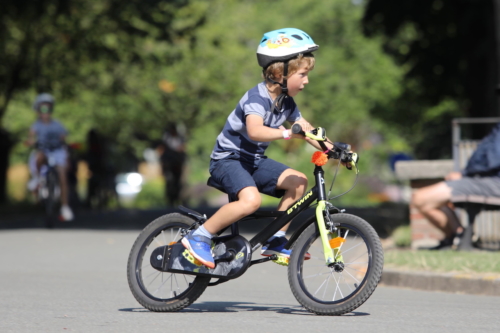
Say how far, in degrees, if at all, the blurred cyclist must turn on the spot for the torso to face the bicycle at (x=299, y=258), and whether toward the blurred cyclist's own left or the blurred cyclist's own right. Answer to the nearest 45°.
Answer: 0° — they already face it

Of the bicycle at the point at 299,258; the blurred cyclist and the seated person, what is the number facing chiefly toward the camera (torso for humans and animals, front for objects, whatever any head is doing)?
1

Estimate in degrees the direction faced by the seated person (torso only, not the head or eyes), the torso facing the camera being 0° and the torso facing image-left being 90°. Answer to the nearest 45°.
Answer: approximately 90°

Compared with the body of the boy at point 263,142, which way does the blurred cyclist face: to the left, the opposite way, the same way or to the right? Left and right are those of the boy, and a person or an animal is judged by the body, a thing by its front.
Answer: to the right

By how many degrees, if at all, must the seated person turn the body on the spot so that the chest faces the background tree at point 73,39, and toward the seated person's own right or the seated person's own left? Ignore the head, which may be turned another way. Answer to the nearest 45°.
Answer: approximately 45° to the seated person's own right

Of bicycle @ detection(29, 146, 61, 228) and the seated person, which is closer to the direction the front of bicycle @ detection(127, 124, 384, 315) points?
the seated person

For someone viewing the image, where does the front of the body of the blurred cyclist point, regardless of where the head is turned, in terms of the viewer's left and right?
facing the viewer

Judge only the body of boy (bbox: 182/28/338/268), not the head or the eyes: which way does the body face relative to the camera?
to the viewer's right

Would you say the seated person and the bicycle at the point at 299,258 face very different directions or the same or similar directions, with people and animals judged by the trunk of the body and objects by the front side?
very different directions

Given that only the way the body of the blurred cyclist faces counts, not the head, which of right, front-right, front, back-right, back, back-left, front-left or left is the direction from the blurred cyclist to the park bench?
front-left

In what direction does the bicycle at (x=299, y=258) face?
to the viewer's right

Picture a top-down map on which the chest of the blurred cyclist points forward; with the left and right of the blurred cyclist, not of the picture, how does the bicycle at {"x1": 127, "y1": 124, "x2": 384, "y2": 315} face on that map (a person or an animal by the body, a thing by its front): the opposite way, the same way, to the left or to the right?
to the left

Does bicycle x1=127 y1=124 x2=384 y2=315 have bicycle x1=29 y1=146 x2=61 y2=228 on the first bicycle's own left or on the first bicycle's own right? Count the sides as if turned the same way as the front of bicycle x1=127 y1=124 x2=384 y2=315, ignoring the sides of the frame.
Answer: on the first bicycle's own left

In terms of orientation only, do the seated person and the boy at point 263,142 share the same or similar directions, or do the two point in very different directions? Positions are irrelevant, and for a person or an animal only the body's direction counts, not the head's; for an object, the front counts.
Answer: very different directions
